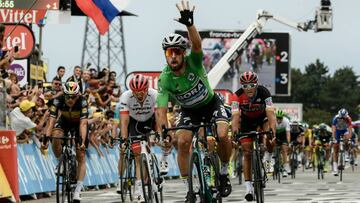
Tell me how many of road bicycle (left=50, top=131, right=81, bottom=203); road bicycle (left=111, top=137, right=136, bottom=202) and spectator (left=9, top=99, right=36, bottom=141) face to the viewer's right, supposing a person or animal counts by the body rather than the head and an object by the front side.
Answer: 1

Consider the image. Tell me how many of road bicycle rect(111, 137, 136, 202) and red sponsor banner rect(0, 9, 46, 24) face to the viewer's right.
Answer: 0

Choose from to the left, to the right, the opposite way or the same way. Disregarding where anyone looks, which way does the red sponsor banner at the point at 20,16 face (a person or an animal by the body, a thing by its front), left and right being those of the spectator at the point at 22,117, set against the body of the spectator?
to the right

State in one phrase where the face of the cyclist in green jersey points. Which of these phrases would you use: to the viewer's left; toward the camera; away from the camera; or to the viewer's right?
toward the camera

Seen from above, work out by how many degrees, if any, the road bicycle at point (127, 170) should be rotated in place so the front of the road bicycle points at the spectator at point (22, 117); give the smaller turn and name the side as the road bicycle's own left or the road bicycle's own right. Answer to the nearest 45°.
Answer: approximately 135° to the road bicycle's own right

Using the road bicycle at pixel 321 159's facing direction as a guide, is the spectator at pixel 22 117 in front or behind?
in front

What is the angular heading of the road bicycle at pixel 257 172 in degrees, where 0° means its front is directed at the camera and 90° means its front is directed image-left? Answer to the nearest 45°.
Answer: approximately 0°

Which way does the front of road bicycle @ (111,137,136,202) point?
toward the camera

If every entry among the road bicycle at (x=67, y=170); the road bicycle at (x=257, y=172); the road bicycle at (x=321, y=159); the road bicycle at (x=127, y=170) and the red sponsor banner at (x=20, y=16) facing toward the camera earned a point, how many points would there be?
5

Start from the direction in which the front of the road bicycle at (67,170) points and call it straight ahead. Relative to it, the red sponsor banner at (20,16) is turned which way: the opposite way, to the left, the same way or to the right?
the same way
